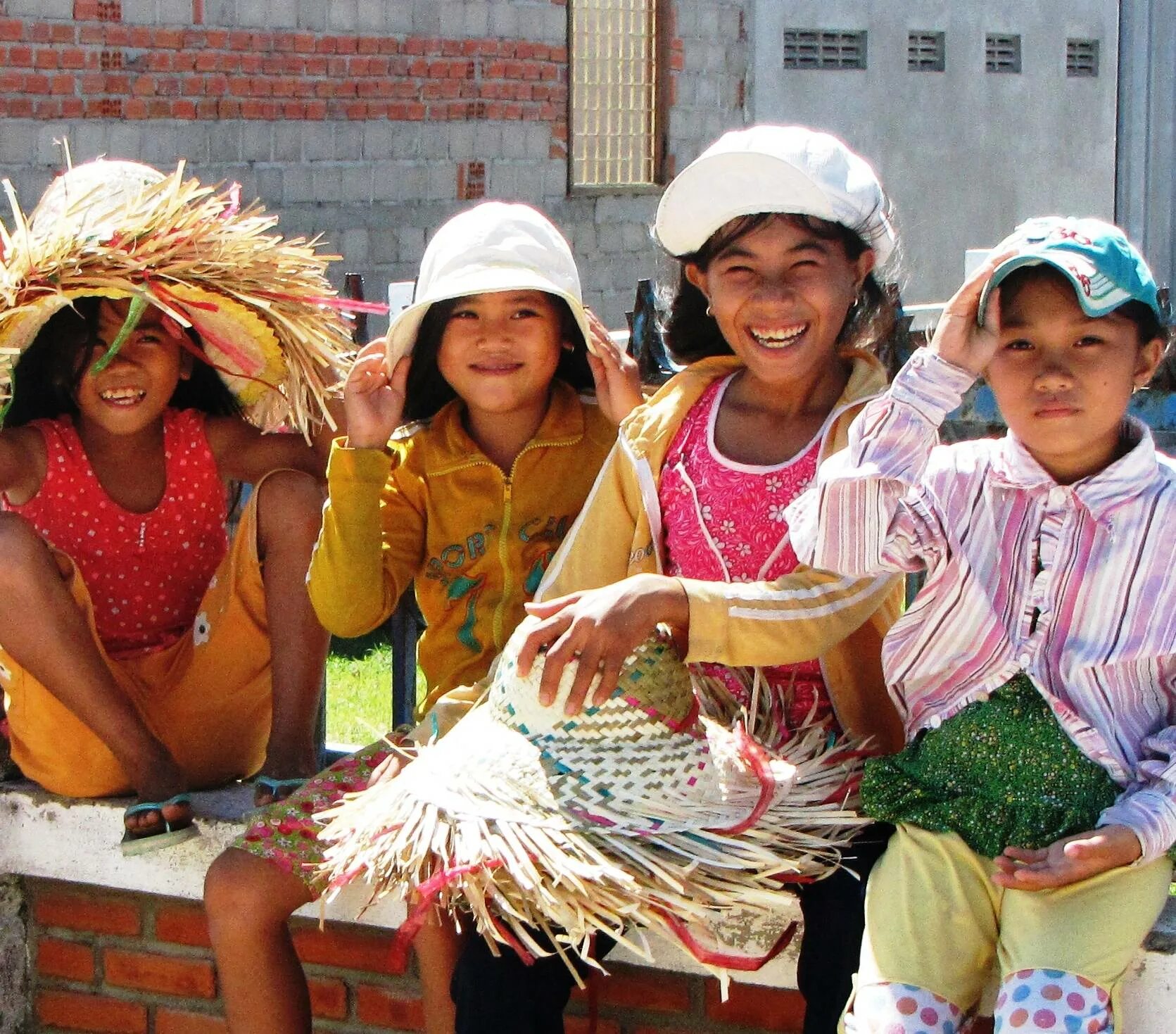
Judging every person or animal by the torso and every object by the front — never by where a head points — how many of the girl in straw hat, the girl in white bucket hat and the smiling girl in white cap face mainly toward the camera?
3

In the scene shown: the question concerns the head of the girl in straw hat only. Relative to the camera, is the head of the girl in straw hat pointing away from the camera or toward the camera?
toward the camera

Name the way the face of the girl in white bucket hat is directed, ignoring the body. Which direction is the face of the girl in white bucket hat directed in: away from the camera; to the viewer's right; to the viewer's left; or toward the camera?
toward the camera

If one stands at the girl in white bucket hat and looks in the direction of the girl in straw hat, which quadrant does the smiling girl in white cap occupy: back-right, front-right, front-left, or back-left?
back-left

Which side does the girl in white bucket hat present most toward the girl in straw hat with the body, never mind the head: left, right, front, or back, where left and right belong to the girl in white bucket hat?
right

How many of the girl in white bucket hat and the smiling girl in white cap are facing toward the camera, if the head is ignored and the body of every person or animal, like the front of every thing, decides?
2

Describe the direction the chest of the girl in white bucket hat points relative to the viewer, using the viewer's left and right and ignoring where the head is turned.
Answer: facing the viewer

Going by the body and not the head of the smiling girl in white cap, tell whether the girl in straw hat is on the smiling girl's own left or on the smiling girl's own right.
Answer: on the smiling girl's own right

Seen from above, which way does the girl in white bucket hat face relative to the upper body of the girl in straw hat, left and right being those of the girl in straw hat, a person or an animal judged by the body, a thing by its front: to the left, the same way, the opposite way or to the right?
the same way

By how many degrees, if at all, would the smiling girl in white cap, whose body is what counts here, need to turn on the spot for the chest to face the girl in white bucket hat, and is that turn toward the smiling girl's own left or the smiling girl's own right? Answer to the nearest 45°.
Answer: approximately 135° to the smiling girl's own right

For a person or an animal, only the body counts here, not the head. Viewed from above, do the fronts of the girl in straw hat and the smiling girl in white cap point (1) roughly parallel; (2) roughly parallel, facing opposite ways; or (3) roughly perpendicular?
roughly parallel

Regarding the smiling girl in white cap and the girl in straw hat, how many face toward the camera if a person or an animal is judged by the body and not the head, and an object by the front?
2
